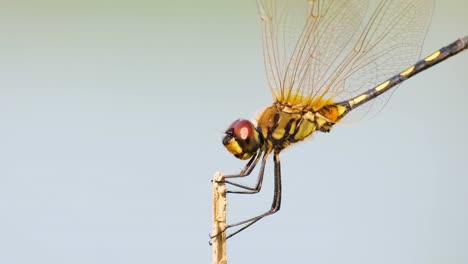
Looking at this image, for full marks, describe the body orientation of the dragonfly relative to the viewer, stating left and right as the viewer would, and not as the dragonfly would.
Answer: facing to the left of the viewer
